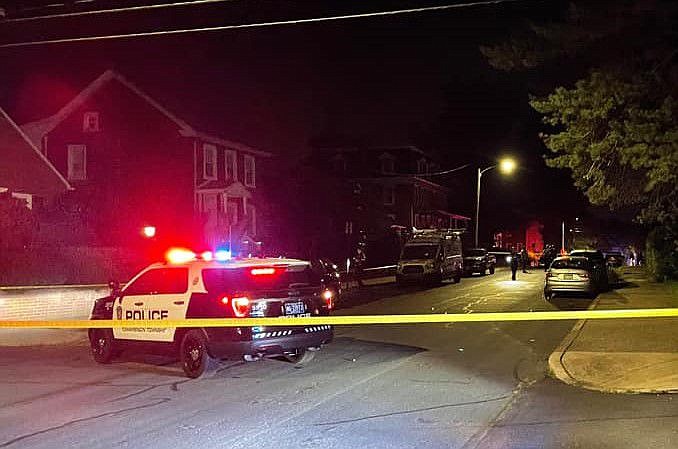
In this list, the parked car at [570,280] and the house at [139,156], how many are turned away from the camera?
1

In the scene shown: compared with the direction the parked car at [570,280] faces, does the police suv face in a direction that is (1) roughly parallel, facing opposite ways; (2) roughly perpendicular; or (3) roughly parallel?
roughly perpendicular

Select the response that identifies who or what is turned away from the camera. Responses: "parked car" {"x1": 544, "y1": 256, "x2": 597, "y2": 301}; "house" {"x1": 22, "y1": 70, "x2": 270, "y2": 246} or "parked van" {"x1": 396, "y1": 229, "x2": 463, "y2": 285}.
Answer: "parked car" {"x1": 544, "y1": 256, "x2": 597, "y2": 301}

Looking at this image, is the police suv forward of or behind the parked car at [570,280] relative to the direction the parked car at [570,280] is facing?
behind

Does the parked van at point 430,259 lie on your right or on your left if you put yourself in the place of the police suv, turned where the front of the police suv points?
on your right

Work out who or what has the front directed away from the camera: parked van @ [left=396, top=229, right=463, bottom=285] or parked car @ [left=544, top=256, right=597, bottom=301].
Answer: parked car @ [left=544, top=256, right=597, bottom=301]

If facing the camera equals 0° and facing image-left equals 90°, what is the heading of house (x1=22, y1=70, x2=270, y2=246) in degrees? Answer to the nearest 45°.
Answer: approximately 315°

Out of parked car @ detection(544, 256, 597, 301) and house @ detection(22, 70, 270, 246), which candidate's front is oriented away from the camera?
the parked car

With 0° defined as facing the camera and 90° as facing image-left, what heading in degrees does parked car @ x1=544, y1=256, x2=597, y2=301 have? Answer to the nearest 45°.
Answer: approximately 180°

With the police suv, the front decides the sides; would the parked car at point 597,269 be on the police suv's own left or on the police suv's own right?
on the police suv's own right

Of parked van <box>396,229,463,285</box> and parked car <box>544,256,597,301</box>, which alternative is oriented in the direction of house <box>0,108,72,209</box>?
parked van <box>396,229,463,285</box>

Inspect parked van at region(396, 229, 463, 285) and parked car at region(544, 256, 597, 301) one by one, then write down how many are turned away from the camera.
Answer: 1

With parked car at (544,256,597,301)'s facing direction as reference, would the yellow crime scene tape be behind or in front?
behind
